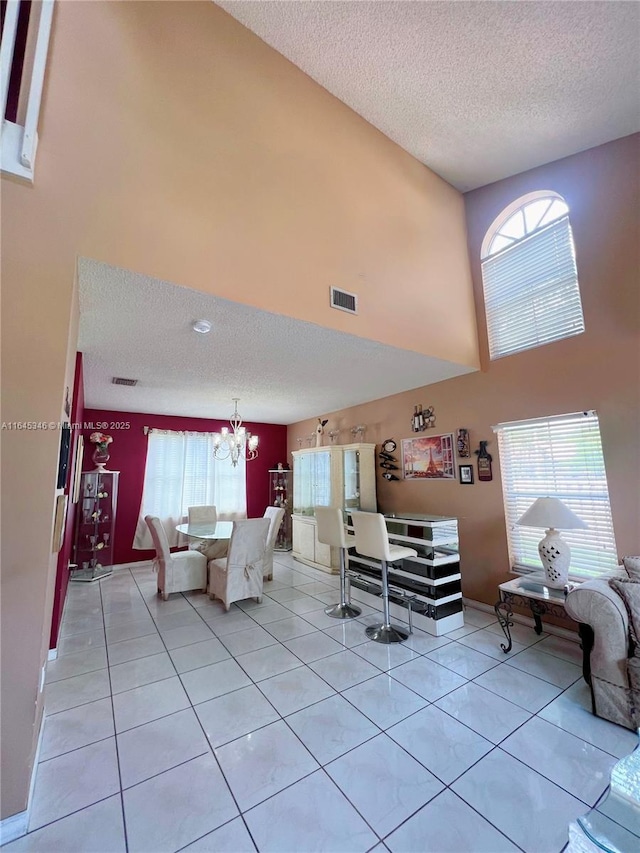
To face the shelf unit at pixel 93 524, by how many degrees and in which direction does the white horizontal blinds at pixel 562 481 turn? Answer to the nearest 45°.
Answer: approximately 45° to its right

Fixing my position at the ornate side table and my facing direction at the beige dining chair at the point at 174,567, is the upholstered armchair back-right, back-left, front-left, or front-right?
back-left

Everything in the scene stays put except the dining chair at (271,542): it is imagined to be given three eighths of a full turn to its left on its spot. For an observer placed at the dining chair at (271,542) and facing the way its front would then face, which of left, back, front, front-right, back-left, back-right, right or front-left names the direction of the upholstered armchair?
front

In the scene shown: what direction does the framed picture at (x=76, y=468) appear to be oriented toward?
to the viewer's right

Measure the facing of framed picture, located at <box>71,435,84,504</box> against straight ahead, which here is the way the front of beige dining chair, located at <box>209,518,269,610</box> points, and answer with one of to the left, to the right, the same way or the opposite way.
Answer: to the right

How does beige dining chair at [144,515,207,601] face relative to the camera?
to the viewer's right

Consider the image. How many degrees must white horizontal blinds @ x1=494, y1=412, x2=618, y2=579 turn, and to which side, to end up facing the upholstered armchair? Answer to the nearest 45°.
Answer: approximately 45° to its left

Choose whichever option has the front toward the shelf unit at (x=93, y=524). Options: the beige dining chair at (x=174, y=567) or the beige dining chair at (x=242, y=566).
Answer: the beige dining chair at (x=242, y=566)

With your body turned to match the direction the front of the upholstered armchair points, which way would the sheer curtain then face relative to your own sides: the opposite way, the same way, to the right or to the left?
to the left

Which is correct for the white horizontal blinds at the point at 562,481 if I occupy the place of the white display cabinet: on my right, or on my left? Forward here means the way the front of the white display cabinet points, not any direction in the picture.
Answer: on my left

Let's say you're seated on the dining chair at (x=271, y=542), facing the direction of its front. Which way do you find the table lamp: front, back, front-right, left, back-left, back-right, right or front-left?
back-left

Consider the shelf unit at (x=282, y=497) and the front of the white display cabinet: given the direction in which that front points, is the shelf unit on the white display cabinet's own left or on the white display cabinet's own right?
on the white display cabinet's own right
